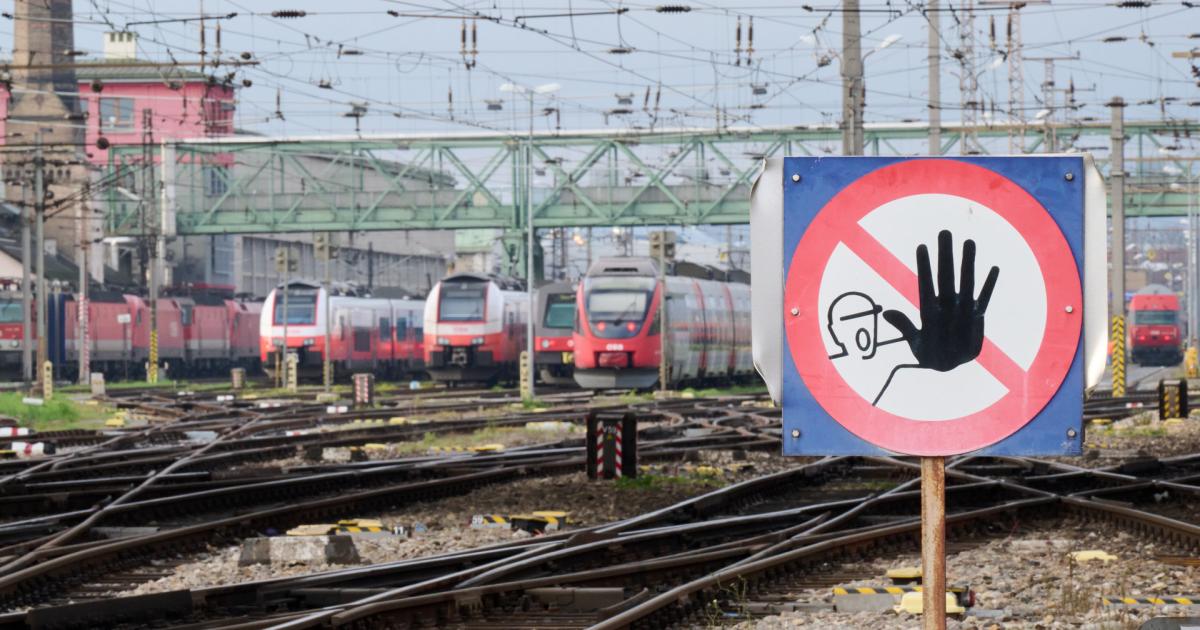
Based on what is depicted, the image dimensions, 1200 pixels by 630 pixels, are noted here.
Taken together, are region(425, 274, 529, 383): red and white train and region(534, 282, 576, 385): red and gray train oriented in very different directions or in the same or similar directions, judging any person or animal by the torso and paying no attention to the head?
same or similar directions

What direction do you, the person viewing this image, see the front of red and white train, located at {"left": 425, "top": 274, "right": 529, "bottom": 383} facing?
facing the viewer

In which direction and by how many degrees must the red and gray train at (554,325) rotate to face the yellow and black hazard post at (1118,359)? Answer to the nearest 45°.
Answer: approximately 45° to its left

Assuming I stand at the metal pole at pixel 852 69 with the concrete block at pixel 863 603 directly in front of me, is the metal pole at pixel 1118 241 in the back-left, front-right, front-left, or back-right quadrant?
back-left

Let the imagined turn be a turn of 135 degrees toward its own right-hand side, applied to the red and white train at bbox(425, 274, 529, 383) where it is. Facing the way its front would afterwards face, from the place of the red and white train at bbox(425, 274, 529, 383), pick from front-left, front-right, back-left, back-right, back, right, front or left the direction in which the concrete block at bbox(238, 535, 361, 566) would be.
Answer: back-left

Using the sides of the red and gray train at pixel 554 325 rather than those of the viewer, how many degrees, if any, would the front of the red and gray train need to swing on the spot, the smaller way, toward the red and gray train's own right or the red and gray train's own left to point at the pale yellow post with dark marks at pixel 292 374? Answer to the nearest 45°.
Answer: approximately 90° to the red and gray train's own right

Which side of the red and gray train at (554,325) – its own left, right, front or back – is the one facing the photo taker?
front

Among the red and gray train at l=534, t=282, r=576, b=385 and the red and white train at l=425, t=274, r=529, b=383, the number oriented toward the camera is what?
2

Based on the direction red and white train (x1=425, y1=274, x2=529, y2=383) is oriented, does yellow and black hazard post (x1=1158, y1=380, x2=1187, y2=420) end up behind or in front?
in front

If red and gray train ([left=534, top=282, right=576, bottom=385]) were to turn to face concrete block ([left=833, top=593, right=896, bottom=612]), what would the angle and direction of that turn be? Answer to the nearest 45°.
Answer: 0° — it already faces it

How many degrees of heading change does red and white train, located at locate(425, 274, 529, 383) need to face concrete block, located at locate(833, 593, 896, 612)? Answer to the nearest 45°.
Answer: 0° — it already faces it
